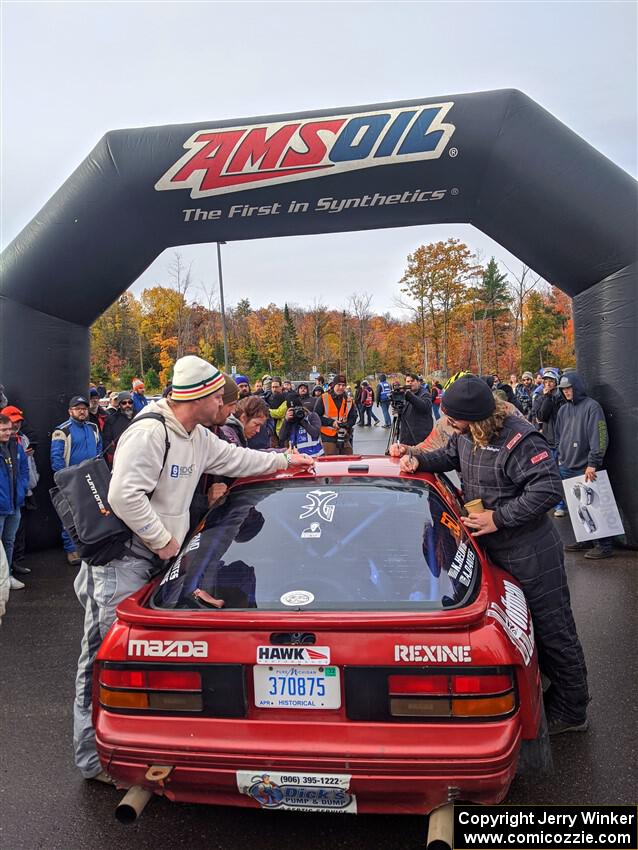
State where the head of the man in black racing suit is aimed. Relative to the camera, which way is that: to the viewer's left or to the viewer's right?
to the viewer's left

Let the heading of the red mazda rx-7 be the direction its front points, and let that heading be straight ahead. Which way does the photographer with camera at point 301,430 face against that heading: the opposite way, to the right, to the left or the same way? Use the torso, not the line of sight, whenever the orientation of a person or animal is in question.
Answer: the opposite way

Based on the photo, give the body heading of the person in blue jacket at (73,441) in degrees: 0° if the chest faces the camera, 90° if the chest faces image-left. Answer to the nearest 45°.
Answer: approximately 315°

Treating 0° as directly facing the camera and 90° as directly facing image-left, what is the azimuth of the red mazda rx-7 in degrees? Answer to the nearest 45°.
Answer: approximately 180°

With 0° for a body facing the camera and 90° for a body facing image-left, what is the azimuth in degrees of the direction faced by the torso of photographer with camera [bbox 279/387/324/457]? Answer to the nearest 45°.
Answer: approximately 0°

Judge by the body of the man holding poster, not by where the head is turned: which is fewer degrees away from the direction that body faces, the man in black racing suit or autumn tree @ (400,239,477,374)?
the man in black racing suit

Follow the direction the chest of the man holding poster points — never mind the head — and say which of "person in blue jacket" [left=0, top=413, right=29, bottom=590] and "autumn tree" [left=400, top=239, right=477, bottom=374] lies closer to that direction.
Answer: the person in blue jacket

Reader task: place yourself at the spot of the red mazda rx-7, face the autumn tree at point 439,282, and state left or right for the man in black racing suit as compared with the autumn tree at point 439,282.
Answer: right

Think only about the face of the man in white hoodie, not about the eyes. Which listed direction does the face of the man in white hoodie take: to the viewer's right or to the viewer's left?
to the viewer's right

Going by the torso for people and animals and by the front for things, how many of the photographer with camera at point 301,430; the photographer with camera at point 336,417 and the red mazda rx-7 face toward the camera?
2
